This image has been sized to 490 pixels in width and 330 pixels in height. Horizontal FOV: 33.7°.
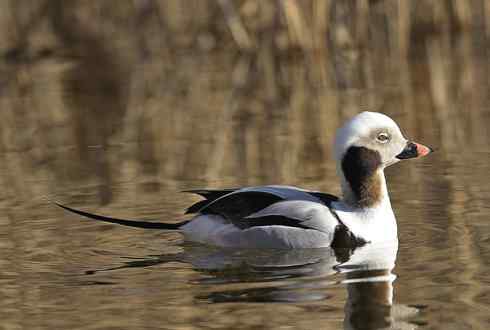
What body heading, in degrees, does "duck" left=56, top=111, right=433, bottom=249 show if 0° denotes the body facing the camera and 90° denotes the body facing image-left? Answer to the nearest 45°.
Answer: approximately 270°
